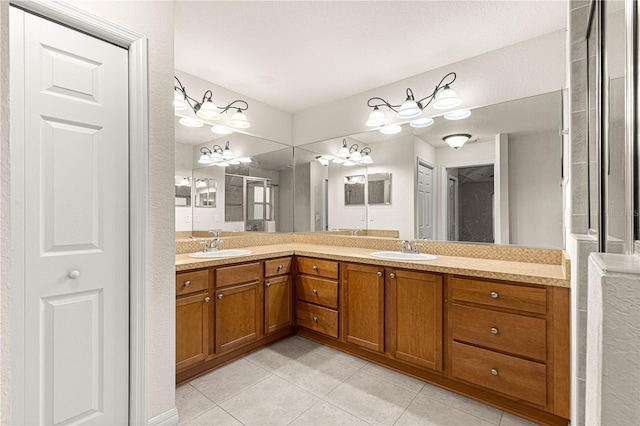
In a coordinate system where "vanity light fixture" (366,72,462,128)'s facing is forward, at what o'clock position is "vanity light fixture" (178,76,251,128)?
"vanity light fixture" (178,76,251,128) is roughly at 1 o'clock from "vanity light fixture" (366,72,462,128).

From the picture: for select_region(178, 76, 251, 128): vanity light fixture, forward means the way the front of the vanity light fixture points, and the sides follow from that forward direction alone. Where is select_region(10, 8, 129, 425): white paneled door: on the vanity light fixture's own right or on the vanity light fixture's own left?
on the vanity light fixture's own right

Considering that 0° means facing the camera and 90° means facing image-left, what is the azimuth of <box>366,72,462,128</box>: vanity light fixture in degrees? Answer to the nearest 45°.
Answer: approximately 45°

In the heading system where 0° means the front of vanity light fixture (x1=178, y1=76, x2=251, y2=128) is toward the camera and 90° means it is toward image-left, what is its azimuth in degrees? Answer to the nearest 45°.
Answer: approximately 315°

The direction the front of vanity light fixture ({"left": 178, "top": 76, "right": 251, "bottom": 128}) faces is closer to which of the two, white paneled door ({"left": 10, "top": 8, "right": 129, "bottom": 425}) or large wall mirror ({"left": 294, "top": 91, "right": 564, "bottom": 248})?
the large wall mirror

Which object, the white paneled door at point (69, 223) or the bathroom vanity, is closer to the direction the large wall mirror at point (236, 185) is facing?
the bathroom vanity
